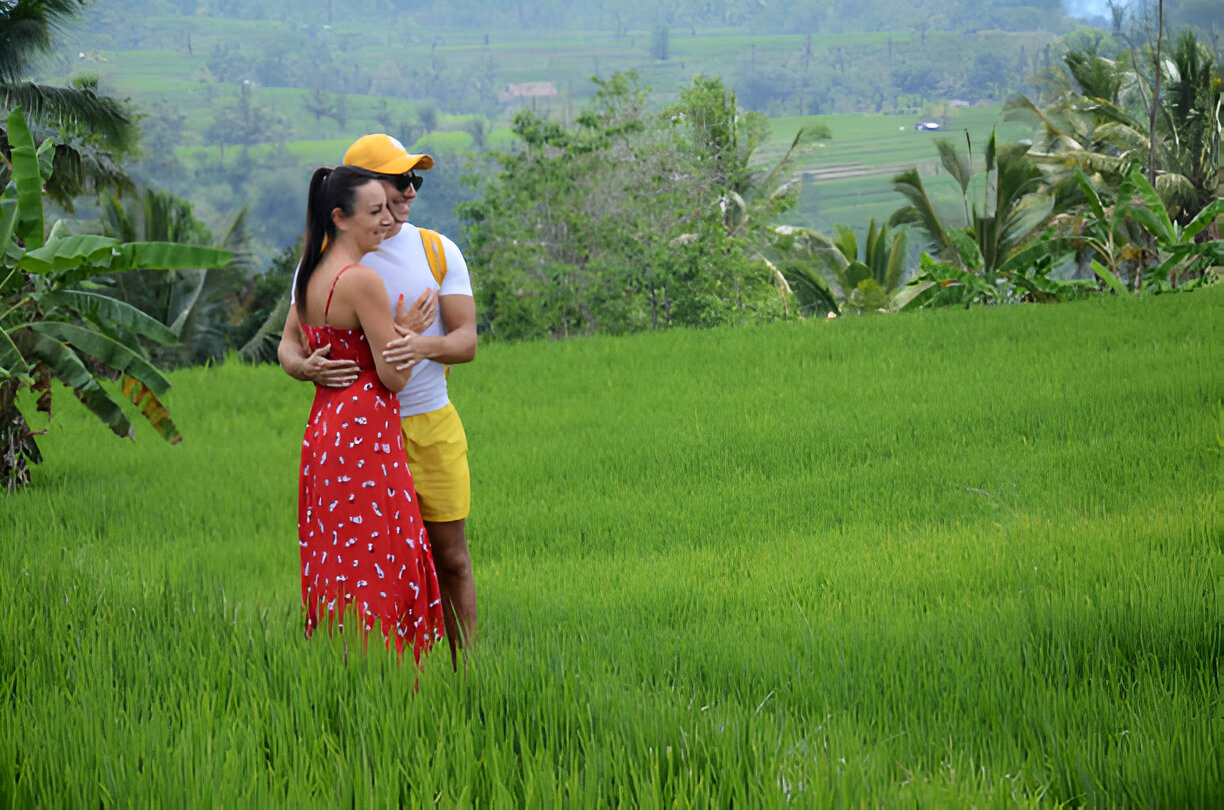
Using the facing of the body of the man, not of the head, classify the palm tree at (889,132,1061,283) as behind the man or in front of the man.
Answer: behind

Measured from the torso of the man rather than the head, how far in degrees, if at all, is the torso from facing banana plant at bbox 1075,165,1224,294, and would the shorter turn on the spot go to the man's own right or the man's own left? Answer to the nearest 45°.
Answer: approximately 135° to the man's own left

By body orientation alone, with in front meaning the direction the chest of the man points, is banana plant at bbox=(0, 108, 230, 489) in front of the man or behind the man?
behind

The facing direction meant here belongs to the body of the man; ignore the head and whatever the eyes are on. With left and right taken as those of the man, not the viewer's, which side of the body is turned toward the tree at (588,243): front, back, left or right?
back

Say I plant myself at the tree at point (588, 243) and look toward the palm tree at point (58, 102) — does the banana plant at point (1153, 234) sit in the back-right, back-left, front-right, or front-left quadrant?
back-left
